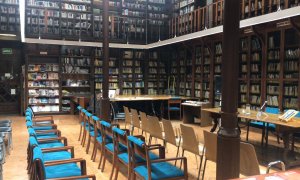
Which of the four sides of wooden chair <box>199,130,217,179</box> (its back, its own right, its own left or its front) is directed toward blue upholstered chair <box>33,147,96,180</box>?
back

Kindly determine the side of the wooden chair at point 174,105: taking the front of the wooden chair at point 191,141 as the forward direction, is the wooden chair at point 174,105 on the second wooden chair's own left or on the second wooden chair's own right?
on the second wooden chair's own left

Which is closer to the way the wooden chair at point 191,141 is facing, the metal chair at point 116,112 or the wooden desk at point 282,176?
the metal chair

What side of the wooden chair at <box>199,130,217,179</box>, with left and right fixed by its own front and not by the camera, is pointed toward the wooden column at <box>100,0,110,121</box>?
left

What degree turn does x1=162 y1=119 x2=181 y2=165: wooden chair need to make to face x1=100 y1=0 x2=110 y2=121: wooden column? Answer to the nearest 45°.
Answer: approximately 90° to its left

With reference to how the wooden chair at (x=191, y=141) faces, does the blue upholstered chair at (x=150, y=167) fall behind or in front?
behind

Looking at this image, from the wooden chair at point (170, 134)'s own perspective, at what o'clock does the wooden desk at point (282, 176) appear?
The wooden desk is roughly at 4 o'clock from the wooden chair.

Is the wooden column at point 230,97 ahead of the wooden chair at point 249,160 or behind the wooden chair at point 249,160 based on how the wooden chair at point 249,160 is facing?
behind

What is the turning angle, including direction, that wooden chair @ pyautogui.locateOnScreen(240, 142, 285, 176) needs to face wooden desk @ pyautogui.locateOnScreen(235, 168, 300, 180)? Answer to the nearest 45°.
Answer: approximately 135° to its right

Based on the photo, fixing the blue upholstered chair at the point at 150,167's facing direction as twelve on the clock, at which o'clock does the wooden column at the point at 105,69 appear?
The wooden column is roughly at 10 o'clock from the blue upholstered chair.

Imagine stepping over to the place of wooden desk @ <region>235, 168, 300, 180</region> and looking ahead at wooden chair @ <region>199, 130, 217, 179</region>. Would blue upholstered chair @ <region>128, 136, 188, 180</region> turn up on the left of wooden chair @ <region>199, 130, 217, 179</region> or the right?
left
